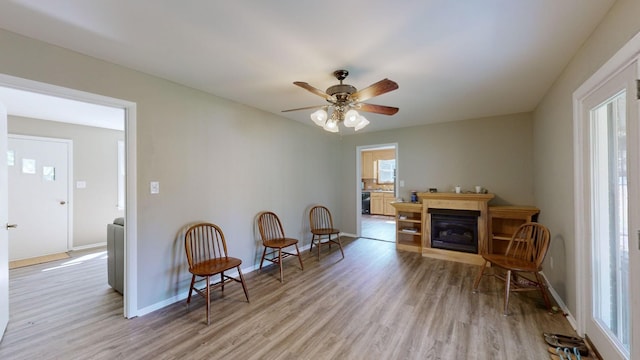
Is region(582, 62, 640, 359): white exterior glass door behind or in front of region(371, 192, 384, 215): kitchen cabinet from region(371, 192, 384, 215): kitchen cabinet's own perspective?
in front

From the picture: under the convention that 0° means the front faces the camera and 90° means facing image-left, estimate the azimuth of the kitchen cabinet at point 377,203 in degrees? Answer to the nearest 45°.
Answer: approximately 0°

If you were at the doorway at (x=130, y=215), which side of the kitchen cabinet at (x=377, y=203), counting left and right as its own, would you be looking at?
front

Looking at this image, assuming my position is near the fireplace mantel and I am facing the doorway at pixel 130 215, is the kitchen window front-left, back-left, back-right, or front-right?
back-right

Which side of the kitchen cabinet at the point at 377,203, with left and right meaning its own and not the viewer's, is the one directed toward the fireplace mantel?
front
